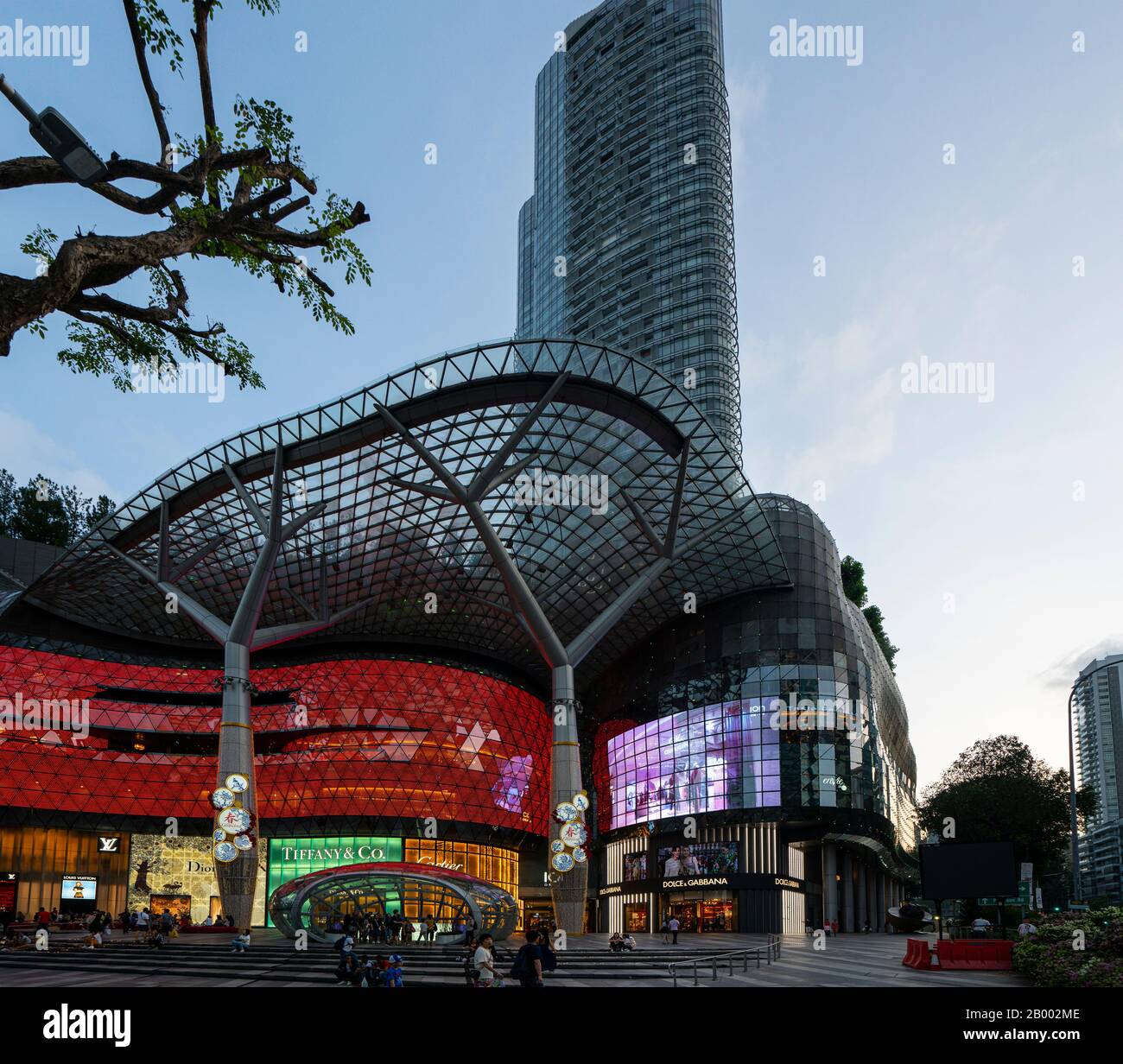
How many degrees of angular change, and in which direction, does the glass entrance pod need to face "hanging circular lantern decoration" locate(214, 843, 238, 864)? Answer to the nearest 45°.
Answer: approximately 135° to its right

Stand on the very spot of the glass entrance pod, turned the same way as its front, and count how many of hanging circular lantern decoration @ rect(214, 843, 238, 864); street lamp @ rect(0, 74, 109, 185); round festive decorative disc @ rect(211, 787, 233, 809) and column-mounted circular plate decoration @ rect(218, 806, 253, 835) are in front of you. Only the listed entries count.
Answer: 1

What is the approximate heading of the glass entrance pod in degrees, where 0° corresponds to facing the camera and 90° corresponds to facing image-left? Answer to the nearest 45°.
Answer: approximately 0°

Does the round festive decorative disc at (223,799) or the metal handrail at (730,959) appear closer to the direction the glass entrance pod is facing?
the metal handrail

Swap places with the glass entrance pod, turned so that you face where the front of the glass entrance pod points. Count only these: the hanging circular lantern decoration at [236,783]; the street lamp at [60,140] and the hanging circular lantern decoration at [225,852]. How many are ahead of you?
1

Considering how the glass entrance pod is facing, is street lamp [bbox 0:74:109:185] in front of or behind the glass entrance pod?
in front

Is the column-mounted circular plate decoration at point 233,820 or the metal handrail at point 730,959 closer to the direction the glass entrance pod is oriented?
the metal handrail

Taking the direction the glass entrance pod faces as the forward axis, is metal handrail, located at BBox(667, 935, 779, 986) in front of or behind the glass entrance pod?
in front

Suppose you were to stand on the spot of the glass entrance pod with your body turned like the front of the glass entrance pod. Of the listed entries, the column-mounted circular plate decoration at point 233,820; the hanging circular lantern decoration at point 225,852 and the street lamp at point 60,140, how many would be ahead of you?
1

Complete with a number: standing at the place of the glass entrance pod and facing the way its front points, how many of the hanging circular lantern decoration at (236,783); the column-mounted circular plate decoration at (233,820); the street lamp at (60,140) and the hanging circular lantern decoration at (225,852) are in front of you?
1
